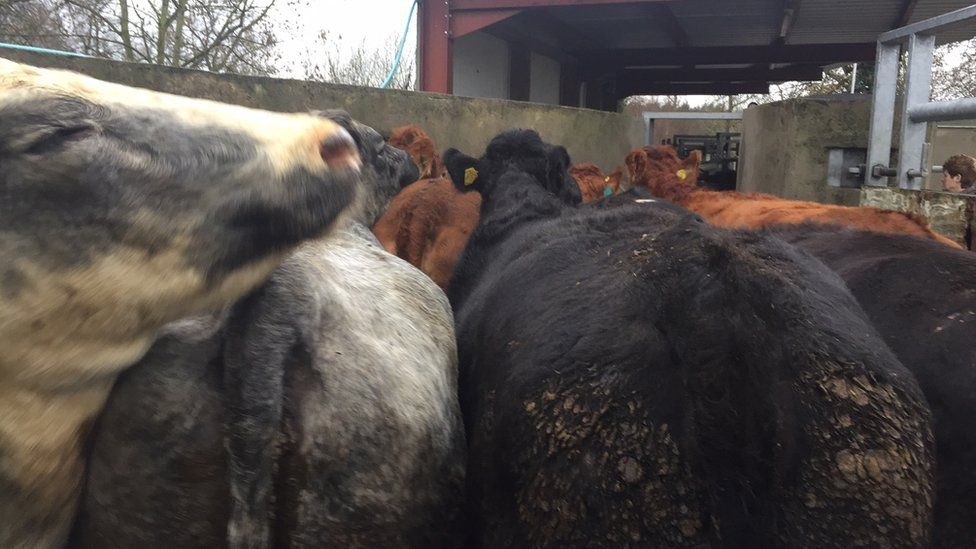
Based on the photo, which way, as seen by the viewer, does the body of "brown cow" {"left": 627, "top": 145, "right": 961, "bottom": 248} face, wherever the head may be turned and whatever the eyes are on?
to the viewer's left

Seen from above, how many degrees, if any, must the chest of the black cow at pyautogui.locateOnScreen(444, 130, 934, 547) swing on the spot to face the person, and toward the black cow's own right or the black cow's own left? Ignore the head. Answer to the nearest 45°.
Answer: approximately 45° to the black cow's own right

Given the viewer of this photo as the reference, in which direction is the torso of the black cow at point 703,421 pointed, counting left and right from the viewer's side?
facing away from the viewer and to the left of the viewer

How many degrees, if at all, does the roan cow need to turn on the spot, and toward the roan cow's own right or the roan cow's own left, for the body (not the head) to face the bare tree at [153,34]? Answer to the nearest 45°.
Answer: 0° — it already faces it

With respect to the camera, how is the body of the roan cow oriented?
away from the camera

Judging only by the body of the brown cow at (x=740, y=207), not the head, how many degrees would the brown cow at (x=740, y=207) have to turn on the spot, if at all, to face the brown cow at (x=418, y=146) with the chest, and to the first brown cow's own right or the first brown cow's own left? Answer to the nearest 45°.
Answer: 0° — it already faces it

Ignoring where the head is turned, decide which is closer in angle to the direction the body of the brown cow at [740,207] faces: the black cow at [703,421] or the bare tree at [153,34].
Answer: the bare tree
